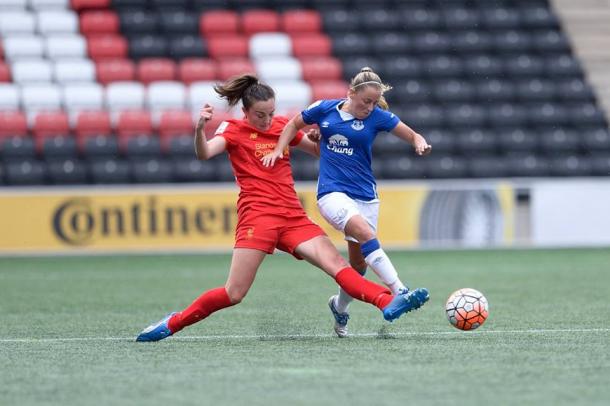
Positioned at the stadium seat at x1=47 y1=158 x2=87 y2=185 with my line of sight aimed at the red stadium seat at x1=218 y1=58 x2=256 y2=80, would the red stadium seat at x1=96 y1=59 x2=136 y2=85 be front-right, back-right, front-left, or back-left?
front-left

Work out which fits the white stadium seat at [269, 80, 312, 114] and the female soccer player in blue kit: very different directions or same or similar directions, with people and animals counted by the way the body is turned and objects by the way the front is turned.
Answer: same or similar directions

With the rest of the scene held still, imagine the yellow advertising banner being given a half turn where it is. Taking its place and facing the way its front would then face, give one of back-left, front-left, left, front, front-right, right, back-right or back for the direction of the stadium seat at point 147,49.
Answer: front

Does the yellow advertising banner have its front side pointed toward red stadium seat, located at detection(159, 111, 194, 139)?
no

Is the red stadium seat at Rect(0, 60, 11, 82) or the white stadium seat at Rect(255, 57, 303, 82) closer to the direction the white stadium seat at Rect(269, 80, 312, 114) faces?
the red stadium seat

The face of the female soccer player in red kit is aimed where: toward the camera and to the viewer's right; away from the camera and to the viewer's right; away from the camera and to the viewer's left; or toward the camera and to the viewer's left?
toward the camera and to the viewer's right

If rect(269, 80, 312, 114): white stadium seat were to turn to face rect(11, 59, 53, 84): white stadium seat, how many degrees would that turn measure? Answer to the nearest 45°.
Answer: approximately 90° to its right

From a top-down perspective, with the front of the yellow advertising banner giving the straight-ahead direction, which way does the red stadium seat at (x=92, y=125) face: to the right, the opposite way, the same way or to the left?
the same way

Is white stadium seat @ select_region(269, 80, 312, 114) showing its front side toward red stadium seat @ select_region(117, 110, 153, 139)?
no

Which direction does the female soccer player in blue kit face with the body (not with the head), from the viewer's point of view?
toward the camera

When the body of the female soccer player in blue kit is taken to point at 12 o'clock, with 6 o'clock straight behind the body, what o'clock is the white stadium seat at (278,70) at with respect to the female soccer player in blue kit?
The white stadium seat is roughly at 6 o'clock from the female soccer player in blue kit.

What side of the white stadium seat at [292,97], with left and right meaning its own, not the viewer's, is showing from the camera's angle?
front

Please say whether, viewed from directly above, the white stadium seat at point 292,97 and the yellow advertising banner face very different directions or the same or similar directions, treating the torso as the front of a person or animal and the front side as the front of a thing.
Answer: same or similar directions

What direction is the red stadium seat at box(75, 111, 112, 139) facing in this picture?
toward the camera

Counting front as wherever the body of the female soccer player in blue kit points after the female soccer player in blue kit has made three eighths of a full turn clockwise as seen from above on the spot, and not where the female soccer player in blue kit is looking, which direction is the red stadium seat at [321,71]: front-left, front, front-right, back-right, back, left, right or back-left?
front-right

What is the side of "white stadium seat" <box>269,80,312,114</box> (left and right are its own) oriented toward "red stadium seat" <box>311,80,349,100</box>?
left

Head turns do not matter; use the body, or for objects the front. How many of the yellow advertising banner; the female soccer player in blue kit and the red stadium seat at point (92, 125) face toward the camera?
3

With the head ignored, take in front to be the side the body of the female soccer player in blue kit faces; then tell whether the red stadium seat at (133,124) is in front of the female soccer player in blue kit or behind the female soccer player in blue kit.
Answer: behind

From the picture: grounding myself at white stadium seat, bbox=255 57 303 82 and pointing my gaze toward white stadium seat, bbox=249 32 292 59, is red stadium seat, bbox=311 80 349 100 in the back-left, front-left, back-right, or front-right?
back-right

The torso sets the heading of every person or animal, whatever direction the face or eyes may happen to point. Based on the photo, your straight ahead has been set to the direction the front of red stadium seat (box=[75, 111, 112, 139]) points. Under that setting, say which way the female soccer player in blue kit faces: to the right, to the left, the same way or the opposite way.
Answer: the same way

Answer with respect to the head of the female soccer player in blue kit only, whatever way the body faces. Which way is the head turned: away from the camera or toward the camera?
toward the camera

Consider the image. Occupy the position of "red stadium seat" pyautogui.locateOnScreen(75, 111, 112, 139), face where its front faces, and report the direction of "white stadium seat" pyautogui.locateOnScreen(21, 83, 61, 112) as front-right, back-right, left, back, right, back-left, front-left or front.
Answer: back-right
